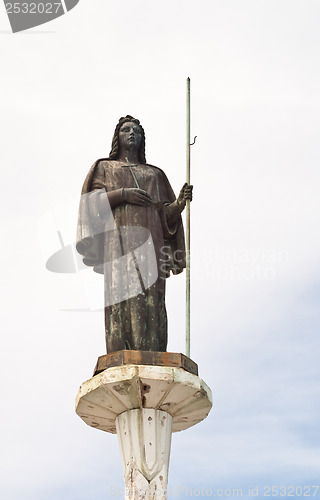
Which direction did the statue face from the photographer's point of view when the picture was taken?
facing the viewer
